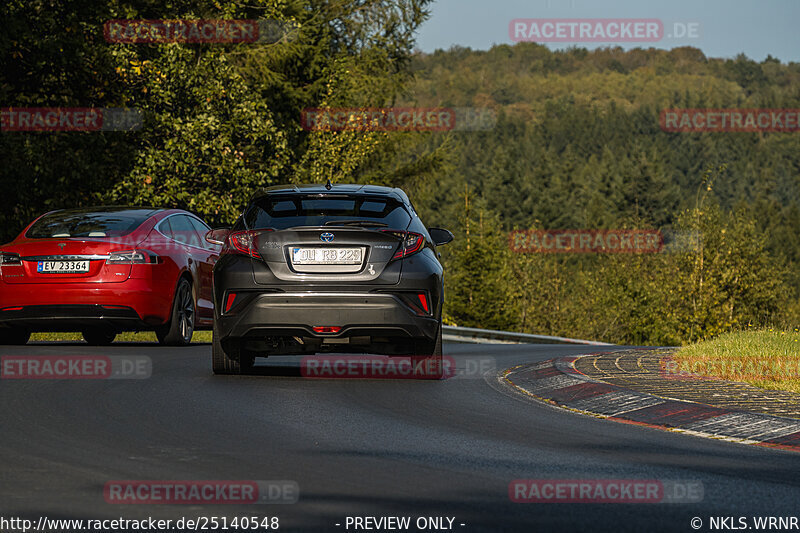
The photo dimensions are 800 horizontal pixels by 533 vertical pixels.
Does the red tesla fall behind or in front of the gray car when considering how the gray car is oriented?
in front

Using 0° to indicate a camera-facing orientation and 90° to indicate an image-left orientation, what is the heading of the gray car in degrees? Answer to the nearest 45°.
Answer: approximately 180°

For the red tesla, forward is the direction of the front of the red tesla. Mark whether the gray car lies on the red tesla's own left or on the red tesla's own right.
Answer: on the red tesla's own right

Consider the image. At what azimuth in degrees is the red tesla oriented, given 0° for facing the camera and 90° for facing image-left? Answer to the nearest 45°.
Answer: approximately 225°

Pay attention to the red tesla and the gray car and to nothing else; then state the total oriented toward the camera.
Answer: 0
